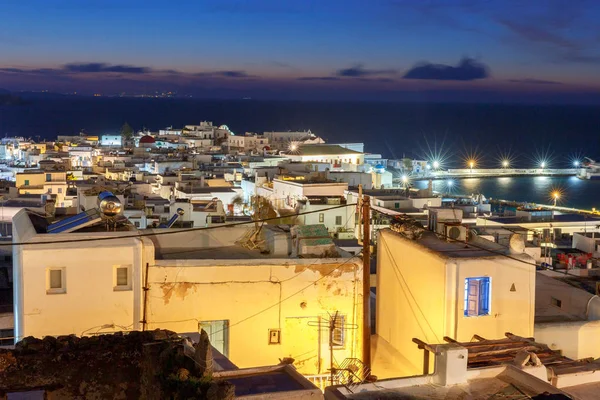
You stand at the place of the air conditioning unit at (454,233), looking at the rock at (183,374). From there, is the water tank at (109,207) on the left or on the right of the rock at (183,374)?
right

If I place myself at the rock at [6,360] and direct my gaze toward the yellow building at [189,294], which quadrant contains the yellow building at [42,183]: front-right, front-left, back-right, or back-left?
front-left

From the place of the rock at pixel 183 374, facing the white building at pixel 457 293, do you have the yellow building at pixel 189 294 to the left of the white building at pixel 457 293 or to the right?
left

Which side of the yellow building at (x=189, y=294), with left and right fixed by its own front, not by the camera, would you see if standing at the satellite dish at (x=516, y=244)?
left

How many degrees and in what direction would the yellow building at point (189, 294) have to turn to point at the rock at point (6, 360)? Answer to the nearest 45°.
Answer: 0° — it already faces it

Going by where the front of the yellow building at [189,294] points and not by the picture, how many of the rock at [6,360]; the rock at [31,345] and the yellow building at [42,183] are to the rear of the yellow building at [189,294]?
1

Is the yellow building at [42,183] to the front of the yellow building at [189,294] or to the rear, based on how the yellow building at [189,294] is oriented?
to the rear

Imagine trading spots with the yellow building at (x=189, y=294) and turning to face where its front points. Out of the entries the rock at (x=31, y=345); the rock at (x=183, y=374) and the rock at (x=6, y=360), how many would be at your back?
0

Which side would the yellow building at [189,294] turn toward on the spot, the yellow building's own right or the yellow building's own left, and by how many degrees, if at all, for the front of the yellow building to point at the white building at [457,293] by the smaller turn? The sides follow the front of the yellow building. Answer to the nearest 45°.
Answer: approximately 90° to the yellow building's own left

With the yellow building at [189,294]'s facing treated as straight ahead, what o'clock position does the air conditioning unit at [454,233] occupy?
The air conditioning unit is roughly at 9 o'clock from the yellow building.

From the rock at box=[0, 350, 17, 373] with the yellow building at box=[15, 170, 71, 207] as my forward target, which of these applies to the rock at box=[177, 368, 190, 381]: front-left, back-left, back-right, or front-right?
back-right

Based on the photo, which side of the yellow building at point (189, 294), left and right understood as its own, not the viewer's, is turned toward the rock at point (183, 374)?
front

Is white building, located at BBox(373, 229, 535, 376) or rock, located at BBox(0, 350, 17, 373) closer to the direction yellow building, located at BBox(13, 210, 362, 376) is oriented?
the rock

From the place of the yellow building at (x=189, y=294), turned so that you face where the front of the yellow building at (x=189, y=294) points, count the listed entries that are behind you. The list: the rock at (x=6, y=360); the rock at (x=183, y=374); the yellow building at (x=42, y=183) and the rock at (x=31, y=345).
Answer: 1

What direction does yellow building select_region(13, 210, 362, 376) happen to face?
toward the camera

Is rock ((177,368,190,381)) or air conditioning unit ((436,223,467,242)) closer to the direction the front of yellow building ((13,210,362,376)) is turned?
the rock
